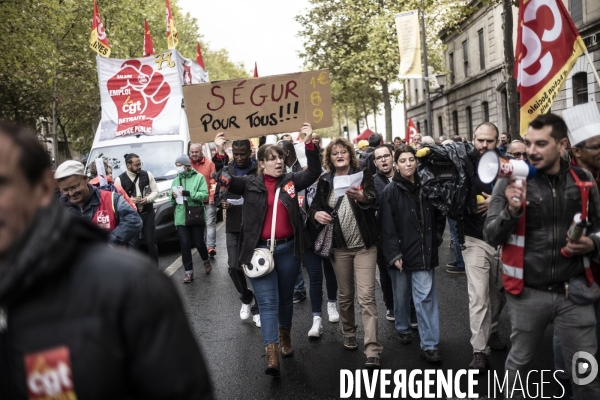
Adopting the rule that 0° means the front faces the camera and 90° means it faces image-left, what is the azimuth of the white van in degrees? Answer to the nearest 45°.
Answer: approximately 0°

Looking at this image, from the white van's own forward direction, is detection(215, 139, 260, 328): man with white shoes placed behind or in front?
in front

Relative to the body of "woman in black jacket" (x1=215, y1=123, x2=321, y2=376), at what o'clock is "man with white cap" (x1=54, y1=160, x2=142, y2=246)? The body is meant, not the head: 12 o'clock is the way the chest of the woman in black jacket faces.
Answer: The man with white cap is roughly at 3 o'clock from the woman in black jacket.

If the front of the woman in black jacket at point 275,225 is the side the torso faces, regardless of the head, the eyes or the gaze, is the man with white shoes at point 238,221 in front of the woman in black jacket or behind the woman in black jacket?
behind

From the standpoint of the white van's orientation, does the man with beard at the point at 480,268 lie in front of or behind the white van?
in front

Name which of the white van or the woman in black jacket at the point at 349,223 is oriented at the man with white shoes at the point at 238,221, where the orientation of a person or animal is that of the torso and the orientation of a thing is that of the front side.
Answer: the white van

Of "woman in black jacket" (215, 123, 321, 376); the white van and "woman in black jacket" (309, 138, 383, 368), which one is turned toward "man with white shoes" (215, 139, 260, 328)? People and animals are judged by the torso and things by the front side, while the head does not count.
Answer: the white van

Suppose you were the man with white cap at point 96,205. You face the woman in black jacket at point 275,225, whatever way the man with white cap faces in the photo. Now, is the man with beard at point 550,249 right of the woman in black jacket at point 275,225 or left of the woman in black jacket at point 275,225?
right
